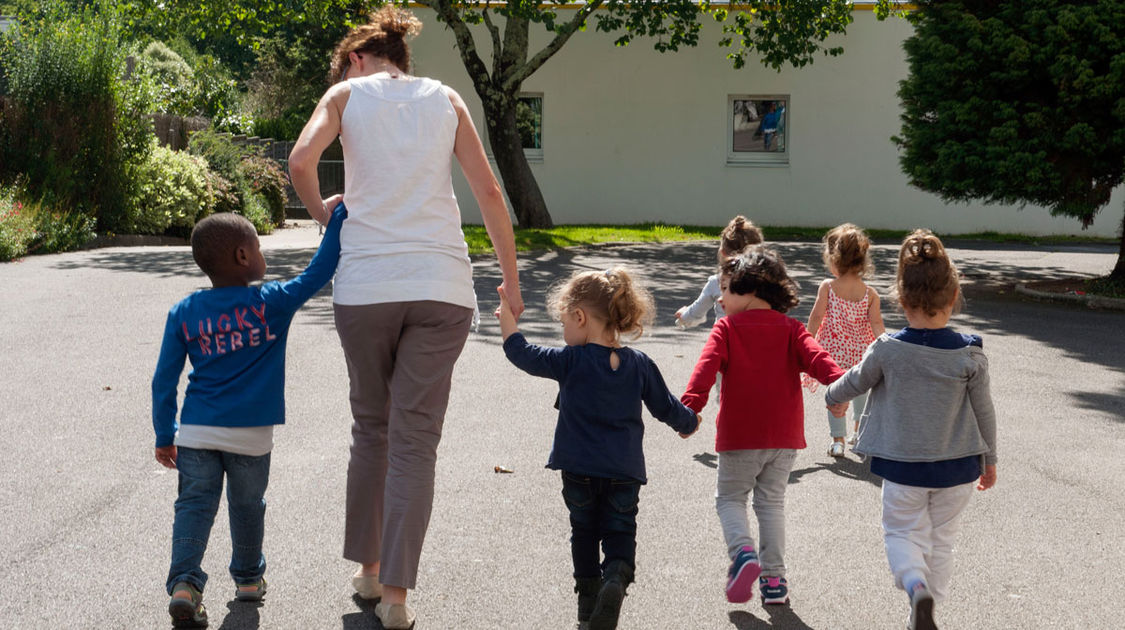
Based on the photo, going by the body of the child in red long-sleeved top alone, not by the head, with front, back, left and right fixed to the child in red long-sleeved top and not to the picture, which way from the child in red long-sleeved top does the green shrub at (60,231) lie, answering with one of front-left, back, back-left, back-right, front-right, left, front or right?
front-left

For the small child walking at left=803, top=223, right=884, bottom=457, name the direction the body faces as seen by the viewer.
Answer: away from the camera

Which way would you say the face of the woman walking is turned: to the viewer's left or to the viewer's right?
to the viewer's left

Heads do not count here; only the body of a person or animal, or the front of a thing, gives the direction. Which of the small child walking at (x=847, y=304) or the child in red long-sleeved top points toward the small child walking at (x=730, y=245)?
the child in red long-sleeved top

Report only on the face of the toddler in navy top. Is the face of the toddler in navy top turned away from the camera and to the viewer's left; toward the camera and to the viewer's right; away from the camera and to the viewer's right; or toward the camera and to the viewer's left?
away from the camera and to the viewer's left

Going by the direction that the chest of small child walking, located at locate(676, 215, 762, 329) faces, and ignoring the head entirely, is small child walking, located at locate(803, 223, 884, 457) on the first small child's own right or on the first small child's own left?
on the first small child's own right

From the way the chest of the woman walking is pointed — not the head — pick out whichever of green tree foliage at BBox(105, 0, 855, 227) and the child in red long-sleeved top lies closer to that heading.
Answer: the green tree foliage

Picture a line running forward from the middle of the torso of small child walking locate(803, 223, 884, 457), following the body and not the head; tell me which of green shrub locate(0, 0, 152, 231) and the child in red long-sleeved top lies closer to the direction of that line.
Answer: the green shrub

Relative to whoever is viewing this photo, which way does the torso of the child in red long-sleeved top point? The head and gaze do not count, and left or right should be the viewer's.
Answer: facing away from the viewer

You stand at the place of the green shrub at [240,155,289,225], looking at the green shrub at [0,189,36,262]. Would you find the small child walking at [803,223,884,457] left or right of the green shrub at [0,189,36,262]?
left

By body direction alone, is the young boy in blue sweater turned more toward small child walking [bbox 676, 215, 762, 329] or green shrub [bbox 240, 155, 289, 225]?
the green shrub

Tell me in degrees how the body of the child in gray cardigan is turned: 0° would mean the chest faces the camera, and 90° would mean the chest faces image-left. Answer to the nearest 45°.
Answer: approximately 180°

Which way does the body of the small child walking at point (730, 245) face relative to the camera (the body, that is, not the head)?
away from the camera

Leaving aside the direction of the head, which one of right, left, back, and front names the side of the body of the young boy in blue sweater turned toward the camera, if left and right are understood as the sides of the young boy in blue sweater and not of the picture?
back

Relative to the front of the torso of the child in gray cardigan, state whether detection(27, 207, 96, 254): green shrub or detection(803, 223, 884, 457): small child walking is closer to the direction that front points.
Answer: the small child walking

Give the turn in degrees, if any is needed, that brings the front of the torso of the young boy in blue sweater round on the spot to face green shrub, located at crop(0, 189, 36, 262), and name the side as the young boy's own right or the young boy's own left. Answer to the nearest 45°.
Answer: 0° — they already face it

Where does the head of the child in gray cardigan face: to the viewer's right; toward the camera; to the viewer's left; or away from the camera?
away from the camera
